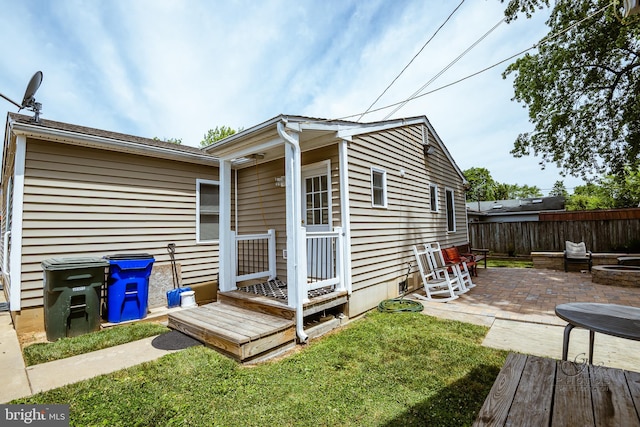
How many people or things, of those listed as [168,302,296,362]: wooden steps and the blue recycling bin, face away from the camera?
0

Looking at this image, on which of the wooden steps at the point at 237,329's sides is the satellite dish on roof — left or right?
on its right

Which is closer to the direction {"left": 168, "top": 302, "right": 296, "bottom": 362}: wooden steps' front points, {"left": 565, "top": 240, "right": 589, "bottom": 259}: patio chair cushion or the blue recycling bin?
the blue recycling bin

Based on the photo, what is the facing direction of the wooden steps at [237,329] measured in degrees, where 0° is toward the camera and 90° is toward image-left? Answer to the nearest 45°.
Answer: approximately 45°

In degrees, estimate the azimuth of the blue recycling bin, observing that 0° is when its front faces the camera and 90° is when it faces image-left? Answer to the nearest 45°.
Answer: approximately 0°

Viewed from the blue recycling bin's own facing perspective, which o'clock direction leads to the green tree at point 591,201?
The green tree is roughly at 9 o'clock from the blue recycling bin.

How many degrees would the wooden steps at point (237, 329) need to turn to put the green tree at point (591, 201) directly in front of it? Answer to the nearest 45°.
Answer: approximately 180°

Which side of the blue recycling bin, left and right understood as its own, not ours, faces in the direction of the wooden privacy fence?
left

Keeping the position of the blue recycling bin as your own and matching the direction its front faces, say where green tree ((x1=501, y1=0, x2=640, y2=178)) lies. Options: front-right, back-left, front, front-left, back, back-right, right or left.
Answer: left

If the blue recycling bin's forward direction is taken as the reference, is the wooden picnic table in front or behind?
in front

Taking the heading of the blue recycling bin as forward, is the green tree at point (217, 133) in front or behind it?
behind
